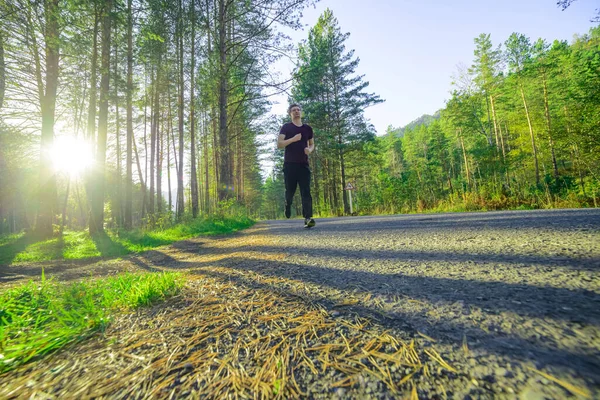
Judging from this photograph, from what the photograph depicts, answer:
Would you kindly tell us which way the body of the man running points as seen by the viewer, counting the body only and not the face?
toward the camera
